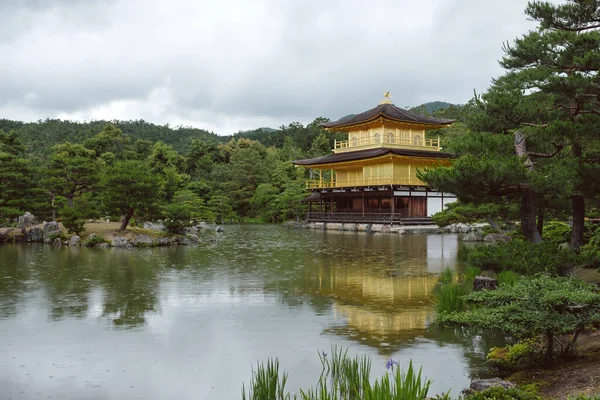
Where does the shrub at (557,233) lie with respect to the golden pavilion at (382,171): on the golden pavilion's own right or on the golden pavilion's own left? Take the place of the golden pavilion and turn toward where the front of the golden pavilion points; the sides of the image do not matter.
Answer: on the golden pavilion's own left

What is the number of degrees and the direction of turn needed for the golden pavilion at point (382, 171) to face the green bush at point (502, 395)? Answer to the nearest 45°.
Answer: approximately 45° to its left

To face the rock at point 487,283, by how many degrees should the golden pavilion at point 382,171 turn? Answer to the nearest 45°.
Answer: approximately 45° to its left

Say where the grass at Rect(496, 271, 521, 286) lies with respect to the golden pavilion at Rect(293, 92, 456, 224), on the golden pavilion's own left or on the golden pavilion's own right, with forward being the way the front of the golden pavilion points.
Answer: on the golden pavilion's own left

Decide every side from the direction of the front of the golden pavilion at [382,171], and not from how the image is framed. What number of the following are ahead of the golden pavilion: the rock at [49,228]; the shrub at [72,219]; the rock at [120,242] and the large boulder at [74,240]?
4

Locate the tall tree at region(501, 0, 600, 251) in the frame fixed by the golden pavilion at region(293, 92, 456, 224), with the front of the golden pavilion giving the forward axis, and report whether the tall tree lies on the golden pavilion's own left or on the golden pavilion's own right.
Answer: on the golden pavilion's own left

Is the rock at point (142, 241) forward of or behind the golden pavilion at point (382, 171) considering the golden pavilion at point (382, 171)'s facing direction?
forward

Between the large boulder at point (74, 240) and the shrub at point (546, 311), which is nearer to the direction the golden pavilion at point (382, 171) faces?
the large boulder

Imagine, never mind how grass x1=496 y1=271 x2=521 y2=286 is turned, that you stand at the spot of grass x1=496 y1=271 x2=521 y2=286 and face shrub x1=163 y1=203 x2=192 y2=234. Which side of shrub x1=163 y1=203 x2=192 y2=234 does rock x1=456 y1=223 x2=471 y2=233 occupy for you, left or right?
right

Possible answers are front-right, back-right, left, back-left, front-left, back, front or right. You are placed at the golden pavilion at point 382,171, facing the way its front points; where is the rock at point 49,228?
front

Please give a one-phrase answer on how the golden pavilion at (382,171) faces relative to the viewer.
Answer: facing the viewer and to the left of the viewer

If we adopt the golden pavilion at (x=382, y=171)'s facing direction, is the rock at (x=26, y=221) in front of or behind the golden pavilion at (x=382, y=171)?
in front

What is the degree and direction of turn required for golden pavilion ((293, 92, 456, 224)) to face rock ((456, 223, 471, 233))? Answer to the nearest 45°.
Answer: approximately 90° to its left

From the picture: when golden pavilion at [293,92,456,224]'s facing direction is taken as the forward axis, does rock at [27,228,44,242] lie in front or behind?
in front

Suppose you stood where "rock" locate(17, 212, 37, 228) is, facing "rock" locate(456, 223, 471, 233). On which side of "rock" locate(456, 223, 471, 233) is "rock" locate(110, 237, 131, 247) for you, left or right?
right
